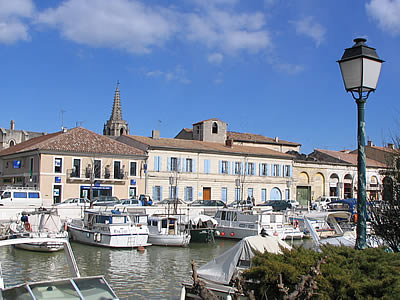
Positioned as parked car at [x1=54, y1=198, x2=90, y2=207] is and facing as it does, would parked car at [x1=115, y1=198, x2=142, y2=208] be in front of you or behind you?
behind

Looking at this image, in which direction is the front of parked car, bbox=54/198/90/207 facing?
to the viewer's left

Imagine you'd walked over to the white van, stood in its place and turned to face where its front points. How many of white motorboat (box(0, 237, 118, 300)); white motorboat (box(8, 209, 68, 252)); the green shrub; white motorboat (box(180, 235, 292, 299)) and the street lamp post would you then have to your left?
5

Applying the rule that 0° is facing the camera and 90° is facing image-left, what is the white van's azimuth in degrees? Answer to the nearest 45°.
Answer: approximately 90°

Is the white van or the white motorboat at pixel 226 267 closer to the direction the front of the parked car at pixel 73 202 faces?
the white van

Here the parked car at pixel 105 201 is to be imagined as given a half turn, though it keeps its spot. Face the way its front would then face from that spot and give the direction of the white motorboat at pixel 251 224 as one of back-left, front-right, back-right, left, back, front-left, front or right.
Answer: front-right

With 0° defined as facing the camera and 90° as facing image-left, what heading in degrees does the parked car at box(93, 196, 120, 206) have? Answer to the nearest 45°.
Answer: approximately 90°

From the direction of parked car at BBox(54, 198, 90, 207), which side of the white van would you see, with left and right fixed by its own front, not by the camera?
back

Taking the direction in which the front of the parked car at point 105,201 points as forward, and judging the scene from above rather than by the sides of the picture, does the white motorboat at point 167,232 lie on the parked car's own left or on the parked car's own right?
on the parked car's own left

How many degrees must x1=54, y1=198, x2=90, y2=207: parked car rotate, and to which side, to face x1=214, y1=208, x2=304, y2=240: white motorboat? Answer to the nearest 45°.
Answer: approximately 135° to its left
